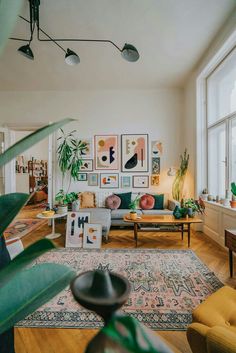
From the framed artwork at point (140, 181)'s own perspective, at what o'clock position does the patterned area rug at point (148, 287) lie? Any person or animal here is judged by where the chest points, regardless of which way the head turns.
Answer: The patterned area rug is roughly at 12 o'clock from the framed artwork.

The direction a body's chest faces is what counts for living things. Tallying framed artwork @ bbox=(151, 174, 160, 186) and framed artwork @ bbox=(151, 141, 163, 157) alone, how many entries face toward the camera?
2

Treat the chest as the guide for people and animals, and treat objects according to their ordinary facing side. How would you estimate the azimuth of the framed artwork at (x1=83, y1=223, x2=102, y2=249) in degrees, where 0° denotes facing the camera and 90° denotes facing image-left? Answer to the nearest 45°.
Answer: approximately 0°

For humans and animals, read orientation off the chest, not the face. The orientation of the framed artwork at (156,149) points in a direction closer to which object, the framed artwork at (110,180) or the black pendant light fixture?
the black pendant light fixture

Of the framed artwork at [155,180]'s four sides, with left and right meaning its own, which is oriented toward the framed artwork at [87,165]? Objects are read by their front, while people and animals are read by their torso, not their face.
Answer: right

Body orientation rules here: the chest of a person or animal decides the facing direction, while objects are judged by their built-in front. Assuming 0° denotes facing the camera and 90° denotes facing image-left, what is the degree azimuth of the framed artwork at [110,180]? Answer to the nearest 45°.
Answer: approximately 0°
